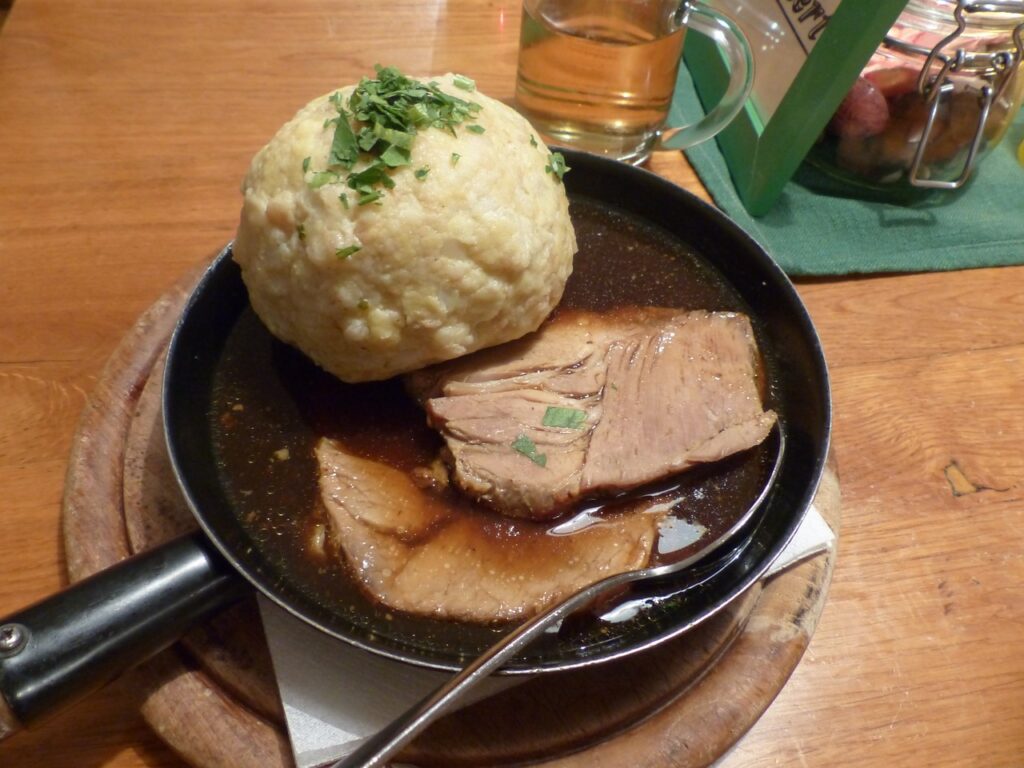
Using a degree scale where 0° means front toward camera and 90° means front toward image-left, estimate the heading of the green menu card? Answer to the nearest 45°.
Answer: approximately 45°

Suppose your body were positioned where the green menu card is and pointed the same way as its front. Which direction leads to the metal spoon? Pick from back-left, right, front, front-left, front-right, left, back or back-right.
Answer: front-left

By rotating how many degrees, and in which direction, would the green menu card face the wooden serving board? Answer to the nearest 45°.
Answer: approximately 45° to its left

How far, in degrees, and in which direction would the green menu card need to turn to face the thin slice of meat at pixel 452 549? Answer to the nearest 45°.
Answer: approximately 45° to its left

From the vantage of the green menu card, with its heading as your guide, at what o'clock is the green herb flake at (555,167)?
The green herb flake is roughly at 11 o'clock from the green menu card.

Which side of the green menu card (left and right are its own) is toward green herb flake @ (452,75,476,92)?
front
